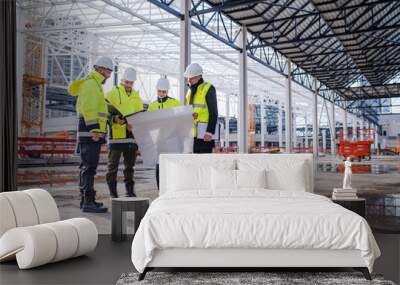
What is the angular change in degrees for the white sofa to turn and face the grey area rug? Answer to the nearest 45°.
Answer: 0° — it already faces it

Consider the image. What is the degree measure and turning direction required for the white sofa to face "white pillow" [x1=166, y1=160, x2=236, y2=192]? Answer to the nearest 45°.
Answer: approximately 45° to its left

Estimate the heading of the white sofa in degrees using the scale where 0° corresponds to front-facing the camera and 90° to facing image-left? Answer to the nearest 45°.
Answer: approximately 315°

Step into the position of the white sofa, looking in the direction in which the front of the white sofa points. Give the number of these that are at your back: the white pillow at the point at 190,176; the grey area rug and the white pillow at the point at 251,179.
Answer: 0

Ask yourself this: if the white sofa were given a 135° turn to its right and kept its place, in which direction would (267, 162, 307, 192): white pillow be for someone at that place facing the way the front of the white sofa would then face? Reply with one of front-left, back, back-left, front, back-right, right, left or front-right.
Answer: back

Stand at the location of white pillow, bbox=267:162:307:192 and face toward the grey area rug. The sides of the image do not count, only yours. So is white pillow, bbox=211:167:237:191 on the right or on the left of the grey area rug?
right

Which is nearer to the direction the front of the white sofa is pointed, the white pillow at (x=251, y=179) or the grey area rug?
the grey area rug

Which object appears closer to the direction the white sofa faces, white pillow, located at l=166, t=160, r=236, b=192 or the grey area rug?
the grey area rug

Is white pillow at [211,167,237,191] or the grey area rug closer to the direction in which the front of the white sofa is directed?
the grey area rug
